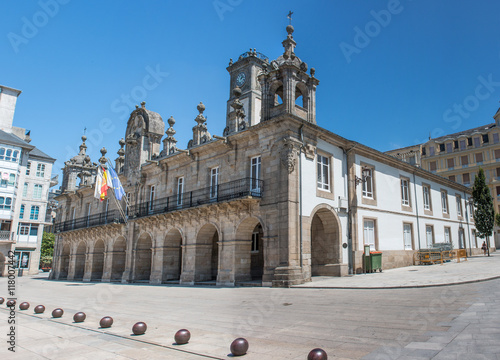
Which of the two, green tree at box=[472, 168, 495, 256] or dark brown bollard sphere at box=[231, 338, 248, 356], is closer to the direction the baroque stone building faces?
the dark brown bollard sphere

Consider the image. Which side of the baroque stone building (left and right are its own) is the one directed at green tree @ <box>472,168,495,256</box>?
back

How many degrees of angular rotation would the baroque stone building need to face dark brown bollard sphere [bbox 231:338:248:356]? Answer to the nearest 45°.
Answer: approximately 45° to its left

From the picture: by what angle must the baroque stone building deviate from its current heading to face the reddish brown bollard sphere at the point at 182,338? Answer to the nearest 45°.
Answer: approximately 45° to its left

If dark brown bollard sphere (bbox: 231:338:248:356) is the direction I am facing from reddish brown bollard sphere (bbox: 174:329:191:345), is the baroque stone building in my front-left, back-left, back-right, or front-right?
back-left

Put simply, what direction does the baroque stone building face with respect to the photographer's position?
facing the viewer and to the left of the viewer

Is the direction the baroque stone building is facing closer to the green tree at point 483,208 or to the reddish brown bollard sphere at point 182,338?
the reddish brown bollard sphere
